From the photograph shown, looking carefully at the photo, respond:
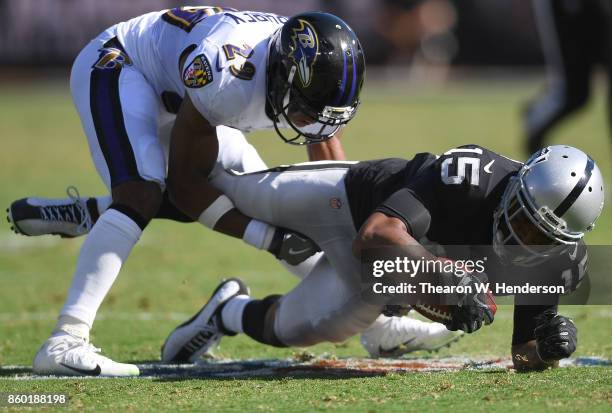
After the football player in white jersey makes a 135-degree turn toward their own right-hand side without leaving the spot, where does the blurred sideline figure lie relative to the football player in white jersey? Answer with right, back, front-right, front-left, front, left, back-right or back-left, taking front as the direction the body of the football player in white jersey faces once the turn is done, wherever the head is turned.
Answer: back

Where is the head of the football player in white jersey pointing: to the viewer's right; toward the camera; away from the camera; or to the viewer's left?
to the viewer's right

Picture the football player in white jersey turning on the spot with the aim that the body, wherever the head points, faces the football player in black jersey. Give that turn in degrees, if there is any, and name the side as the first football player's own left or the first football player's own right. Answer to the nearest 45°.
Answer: approximately 45° to the first football player's own right

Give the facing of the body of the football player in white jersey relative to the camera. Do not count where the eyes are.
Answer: to the viewer's right
